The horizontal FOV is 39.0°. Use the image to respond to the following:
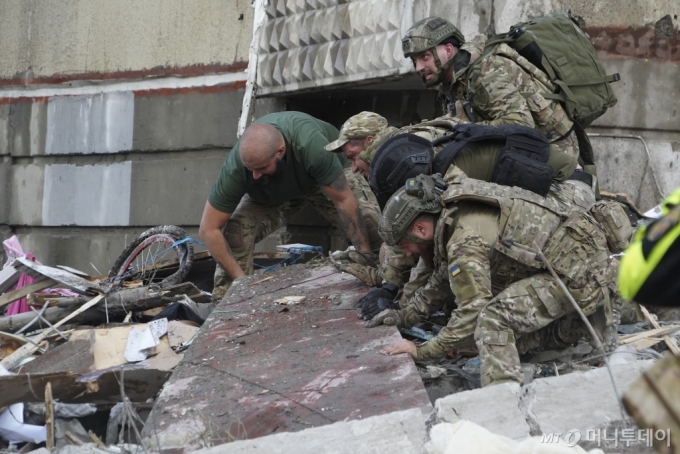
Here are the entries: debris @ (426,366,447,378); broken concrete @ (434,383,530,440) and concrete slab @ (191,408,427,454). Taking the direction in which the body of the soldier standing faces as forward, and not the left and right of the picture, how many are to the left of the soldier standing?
3

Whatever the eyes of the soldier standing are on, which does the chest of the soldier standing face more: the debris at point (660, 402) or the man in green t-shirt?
the man in green t-shirt

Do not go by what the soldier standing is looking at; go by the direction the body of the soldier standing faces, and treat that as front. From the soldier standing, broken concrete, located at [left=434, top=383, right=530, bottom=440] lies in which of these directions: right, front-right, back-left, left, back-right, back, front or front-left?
left

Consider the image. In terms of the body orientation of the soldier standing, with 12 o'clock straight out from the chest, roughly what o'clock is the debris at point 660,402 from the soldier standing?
The debris is roughly at 9 o'clock from the soldier standing.

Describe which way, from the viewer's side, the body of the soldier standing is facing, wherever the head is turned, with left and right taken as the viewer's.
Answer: facing to the left of the viewer

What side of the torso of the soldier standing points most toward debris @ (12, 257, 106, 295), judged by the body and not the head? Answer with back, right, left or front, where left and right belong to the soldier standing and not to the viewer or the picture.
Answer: front

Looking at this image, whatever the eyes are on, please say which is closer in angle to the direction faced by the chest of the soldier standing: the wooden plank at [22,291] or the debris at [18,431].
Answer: the wooden plank

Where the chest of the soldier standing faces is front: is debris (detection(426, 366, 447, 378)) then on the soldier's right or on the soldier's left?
on the soldier's left

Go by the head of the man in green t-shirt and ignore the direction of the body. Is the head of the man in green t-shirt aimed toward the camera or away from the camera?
toward the camera

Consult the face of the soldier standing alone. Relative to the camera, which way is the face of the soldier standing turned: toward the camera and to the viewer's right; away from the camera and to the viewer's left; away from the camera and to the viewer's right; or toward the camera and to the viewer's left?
toward the camera and to the viewer's left

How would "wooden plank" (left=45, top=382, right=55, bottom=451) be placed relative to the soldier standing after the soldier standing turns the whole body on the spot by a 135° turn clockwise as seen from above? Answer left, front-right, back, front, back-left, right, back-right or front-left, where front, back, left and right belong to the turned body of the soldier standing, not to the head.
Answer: back

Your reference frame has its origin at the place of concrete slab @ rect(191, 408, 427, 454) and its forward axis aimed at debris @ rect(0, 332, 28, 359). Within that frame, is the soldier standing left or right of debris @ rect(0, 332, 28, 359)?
right

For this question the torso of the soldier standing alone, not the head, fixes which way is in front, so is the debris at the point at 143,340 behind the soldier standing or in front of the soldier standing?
in front
